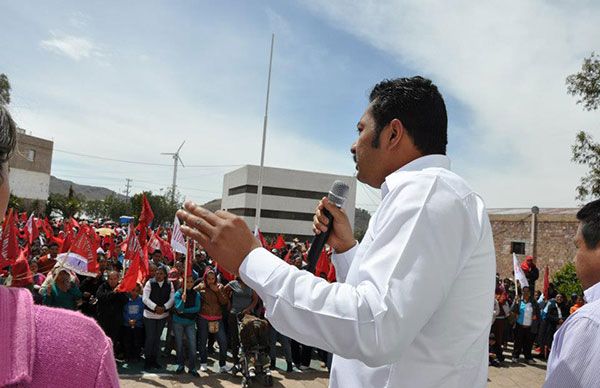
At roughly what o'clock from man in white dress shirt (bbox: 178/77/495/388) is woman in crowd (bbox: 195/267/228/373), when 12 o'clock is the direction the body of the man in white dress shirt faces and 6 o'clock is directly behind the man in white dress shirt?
The woman in crowd is roughly at 1 o'clock from the man in white dress shirt.

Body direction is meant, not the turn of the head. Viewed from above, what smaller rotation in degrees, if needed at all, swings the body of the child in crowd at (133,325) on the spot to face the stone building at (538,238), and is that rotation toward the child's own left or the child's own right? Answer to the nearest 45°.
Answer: approximately 135° to the child's own left

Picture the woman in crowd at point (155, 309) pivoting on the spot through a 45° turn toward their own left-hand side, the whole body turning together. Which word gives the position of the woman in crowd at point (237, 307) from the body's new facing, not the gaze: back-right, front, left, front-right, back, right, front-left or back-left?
front-left

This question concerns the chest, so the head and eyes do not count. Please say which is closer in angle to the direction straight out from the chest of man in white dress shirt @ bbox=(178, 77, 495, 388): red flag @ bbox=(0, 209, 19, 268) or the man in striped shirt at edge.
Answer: the red flag

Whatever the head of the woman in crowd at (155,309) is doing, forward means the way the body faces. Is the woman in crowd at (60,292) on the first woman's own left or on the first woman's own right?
on the first woman's own right

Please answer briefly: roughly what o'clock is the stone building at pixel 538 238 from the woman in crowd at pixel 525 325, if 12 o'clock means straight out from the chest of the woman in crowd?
The stone building is roughly at 6 o'clock from the woman in crowd.

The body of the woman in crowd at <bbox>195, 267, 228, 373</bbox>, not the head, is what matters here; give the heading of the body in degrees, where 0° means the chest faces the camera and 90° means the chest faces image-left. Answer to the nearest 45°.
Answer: approximately 0°

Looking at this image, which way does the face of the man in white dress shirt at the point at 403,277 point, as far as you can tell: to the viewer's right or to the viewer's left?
to the viewer's left

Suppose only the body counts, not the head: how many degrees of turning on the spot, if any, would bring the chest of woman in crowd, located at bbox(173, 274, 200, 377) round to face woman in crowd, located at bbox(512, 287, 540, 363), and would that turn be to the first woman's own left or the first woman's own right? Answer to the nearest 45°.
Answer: approximately 90° to the first woman's own left

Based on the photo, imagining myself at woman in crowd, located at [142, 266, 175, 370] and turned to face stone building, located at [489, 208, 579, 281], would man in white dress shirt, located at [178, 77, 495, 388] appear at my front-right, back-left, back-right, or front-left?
back-right

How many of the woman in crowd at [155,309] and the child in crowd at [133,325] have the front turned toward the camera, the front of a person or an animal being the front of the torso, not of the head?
2

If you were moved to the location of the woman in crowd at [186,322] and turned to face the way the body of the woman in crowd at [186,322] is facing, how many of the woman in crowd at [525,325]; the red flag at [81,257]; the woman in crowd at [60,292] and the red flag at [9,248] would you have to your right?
3
